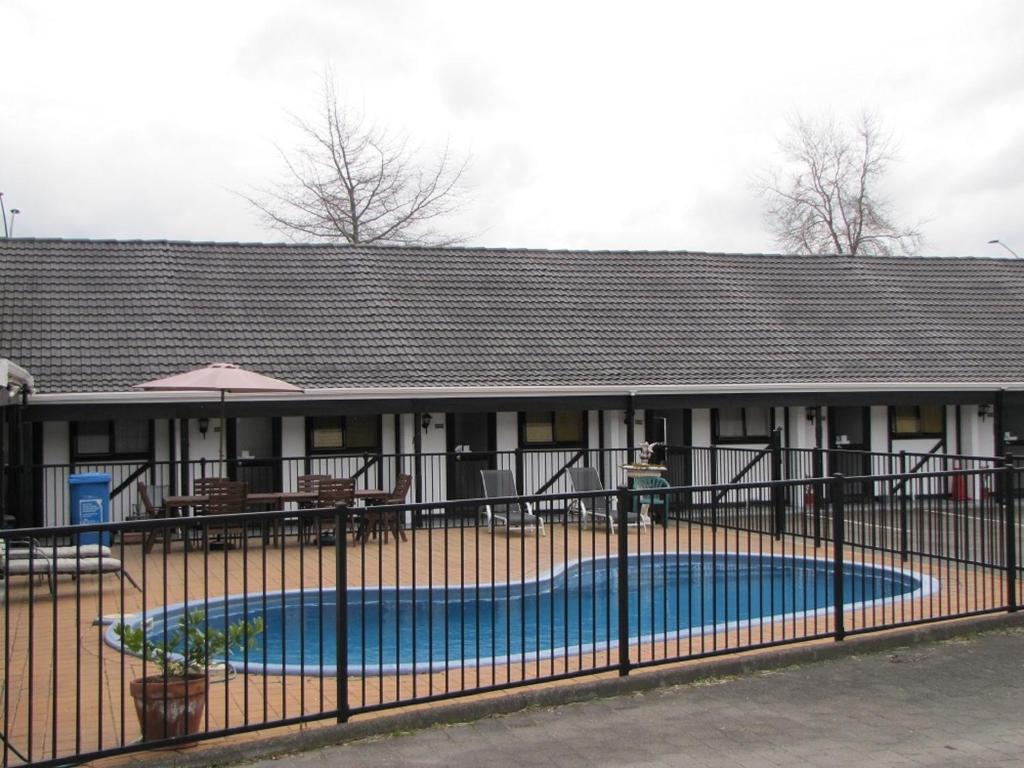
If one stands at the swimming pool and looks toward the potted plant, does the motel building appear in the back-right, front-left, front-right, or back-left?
back-right

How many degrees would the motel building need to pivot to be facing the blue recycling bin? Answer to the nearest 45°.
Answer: approximately 45° to its right

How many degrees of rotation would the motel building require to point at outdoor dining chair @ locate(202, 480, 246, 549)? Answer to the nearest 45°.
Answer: approximately 45° to its right

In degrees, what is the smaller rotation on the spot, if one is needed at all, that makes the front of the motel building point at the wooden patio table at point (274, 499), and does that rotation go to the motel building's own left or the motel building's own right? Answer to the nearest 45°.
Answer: approximately 45° to the motel building's own right

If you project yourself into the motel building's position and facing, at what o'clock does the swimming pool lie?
The swimming pool is roughly at 12 o'clock from the motel building.

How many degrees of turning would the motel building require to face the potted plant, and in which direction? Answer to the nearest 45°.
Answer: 0° — it already faces it

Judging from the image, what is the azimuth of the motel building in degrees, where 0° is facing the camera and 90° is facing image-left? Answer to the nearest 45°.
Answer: approximately 0°
